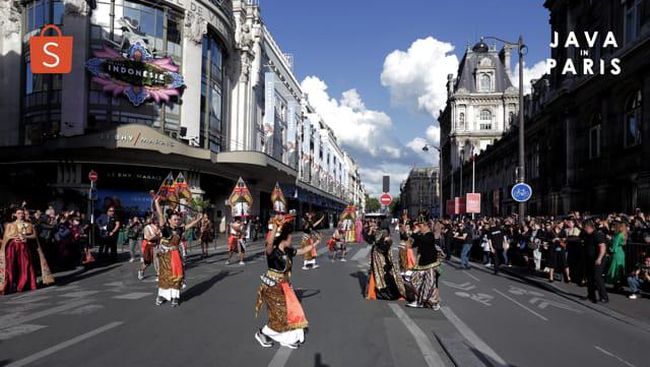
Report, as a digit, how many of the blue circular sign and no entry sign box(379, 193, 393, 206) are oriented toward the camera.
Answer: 2

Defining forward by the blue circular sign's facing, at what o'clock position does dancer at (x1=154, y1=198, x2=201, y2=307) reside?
The dancer is roughly at 1 o'clock from the blue circular sign.

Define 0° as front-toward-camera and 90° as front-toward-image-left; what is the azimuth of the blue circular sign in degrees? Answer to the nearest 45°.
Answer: approximately 0°

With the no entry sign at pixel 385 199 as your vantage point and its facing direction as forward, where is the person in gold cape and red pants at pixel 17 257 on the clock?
The person in gold cape and red pants is roughly at 1 o'clock from the no entry sign.

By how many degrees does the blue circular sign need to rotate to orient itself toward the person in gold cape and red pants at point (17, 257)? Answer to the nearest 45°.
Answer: approximately 45° to its right

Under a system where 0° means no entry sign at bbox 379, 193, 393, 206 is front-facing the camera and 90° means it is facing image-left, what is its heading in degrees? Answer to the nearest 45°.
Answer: approximately 0°

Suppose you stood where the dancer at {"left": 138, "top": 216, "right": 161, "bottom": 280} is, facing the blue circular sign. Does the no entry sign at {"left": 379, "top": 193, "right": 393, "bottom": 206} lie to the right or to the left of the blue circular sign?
left
